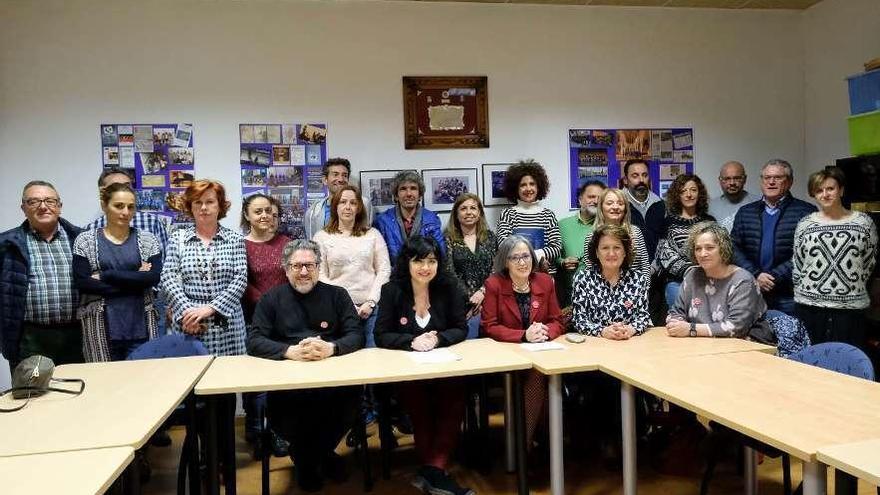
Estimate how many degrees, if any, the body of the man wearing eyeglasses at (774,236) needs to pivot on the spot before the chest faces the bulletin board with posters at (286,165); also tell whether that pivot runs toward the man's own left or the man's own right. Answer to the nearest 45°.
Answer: approximately 45° to the man's own right

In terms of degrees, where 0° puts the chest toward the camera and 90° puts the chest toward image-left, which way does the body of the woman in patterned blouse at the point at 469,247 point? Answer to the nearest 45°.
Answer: approximately 0°

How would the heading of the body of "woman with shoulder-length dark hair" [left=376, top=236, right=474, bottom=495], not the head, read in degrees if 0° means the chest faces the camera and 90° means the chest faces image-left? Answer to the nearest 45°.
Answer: approximately 0°

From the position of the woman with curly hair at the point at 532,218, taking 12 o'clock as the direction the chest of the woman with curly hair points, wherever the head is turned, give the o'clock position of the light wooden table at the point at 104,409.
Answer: The light wooden table is roughly at 1 o'clock from the woman with curly hair.

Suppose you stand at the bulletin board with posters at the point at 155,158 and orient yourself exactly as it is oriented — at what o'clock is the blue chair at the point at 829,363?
The blue chair is roughly at 11 o'clock from the bulletin board with posters.

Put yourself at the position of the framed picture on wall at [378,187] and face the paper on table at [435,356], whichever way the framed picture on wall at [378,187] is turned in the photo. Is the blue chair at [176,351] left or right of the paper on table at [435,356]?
right
